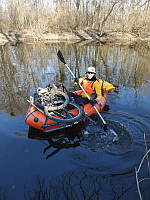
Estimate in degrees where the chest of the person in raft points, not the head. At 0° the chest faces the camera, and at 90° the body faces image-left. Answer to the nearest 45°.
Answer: approximately 45°
